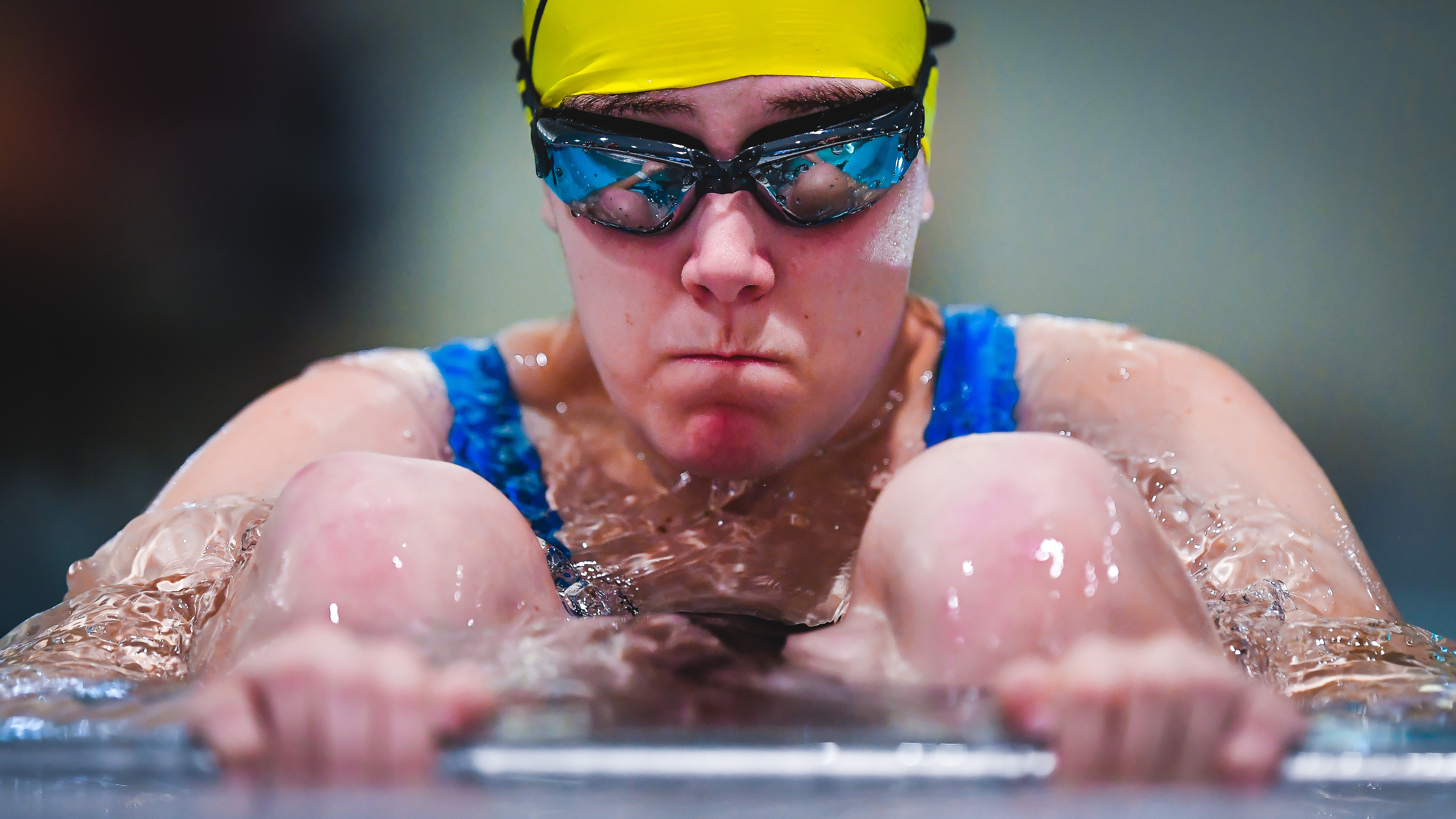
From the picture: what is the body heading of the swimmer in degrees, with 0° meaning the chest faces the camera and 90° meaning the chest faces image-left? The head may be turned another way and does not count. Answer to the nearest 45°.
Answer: approximately 0°
